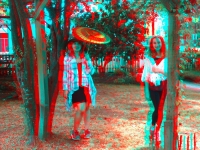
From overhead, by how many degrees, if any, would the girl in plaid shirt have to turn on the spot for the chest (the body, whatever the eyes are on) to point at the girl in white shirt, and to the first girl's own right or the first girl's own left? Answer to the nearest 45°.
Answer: approximately 90° to the first girl's own left

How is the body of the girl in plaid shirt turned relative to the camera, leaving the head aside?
toward the camera

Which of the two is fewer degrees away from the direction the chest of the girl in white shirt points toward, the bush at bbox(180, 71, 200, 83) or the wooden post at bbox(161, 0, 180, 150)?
the wooden post

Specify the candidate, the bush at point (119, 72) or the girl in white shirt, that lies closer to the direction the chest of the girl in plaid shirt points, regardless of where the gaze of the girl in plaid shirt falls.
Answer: the girl in white shirt

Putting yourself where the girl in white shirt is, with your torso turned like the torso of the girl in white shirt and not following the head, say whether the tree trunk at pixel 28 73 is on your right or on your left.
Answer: on your right

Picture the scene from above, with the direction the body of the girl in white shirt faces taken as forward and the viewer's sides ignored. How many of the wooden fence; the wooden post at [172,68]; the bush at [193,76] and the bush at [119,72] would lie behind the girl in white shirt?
3

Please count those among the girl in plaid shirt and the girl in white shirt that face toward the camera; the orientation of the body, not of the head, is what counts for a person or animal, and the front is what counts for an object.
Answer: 2

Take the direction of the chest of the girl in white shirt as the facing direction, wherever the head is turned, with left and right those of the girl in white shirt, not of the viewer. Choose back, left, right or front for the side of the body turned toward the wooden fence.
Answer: back

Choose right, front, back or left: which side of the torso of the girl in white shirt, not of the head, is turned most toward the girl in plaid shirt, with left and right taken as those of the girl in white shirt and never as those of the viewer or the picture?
right

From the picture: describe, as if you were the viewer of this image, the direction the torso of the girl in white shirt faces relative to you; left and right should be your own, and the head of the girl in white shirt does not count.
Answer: facing the viewer

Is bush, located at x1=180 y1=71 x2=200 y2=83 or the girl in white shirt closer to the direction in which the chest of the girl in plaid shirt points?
the girl in white shirt

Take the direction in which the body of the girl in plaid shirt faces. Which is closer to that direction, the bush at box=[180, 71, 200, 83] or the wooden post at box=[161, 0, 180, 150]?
the wooden post

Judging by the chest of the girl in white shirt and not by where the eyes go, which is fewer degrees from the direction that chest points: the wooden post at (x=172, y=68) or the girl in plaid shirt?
the wooden post
